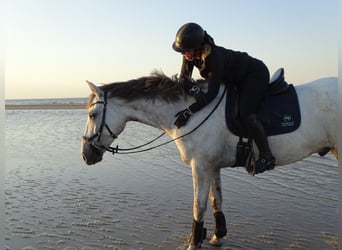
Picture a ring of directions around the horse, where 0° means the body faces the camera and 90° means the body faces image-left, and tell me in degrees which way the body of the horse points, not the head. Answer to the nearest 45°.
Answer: approximately 90°

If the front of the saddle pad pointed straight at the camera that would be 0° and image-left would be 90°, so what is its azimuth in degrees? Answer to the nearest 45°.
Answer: approximately 90°
